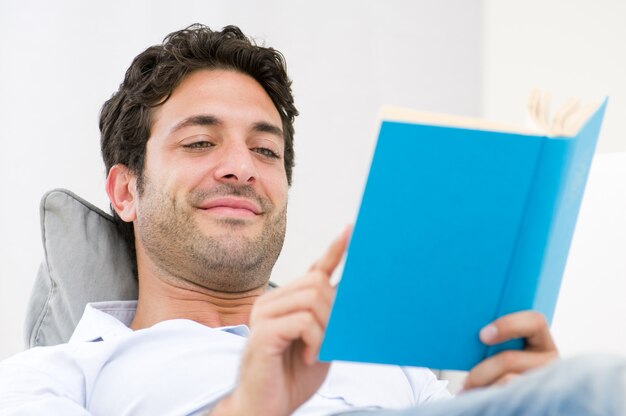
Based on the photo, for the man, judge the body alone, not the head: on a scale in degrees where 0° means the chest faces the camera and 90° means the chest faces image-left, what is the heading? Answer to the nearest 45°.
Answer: approximately 315°
